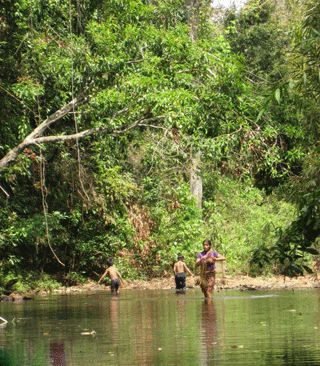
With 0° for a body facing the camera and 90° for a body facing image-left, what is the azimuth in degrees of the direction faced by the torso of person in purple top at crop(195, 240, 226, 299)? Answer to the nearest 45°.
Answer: approximately 0°

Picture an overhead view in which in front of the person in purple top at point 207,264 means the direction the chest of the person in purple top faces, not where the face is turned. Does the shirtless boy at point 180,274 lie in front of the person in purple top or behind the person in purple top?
behind
